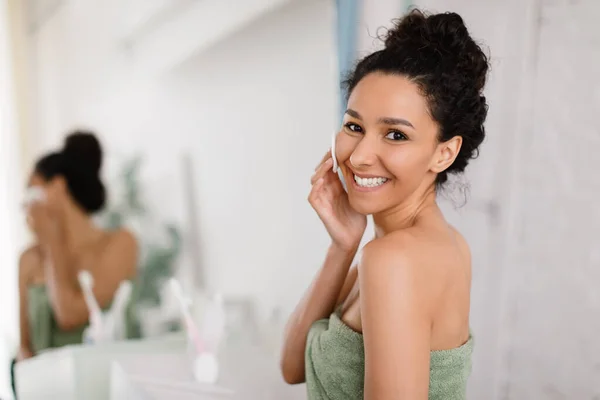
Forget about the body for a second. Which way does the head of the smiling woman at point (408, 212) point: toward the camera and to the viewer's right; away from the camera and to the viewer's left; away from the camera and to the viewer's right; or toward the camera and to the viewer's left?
toward the camera and to the viewer's left

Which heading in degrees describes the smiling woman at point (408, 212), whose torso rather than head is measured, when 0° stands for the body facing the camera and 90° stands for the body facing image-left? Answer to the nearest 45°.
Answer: approximately 90°
